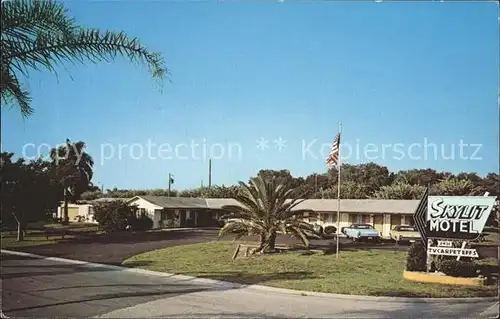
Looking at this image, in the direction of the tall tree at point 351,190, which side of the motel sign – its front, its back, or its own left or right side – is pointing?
back

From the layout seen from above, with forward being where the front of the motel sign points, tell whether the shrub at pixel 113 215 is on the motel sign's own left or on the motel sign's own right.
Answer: on the motel sign's own right

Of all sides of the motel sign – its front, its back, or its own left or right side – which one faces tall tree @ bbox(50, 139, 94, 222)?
right

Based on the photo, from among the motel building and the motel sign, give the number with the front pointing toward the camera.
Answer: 2

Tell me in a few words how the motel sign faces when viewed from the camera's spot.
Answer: facing the viewer

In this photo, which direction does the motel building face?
toward the camera
